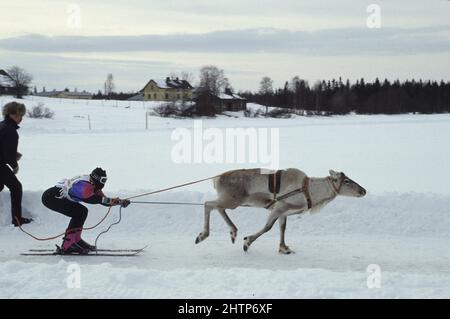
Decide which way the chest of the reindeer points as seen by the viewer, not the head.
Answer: to the viewer's right

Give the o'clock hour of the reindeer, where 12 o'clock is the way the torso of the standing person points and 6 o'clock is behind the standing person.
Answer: The reindeer is roughly at 1 o'clock from the standing person.

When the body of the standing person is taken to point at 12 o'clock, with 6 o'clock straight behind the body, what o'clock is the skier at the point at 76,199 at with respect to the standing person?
The skier is roughly at 2 o'clock from the standing person.

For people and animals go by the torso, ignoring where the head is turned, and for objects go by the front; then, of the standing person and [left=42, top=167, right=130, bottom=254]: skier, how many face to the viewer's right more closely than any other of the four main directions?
2

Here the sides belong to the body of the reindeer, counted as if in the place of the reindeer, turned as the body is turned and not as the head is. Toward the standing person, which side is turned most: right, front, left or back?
back

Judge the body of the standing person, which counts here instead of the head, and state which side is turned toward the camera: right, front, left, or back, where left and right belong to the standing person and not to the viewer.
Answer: right

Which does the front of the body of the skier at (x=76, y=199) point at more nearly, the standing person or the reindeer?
the reindeer

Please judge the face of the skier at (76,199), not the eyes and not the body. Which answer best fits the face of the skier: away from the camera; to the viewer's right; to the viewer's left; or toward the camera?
to the viewer's right

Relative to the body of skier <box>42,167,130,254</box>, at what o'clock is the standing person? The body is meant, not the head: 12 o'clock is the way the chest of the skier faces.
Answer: The standing person is roughly at 8 o'clock from the skier.

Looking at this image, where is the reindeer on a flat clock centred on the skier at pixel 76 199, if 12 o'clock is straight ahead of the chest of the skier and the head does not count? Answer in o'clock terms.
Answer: The reindeer is roughly at 12 o'clock from the skier.

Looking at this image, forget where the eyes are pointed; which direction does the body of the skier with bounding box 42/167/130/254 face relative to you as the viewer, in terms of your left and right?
facing to the right of the viewer
